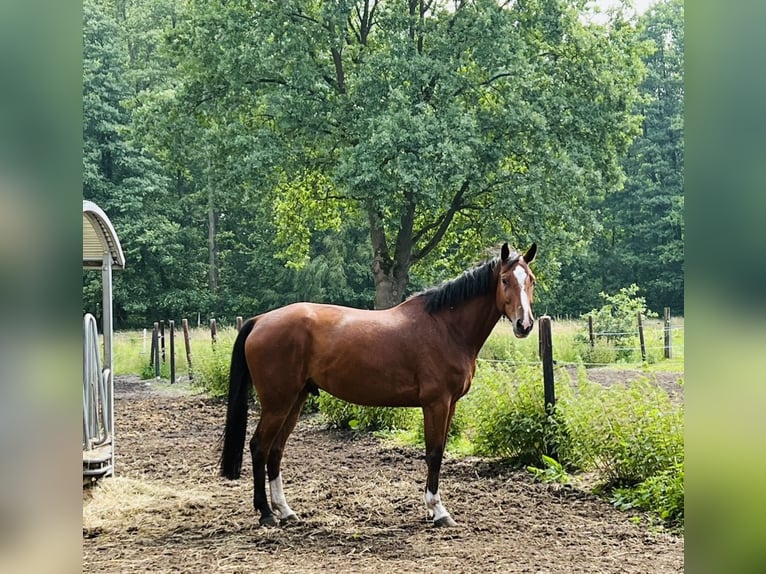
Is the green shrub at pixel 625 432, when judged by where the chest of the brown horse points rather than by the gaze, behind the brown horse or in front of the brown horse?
in front

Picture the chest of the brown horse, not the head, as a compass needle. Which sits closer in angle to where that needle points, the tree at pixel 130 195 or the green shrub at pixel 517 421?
the green shrub

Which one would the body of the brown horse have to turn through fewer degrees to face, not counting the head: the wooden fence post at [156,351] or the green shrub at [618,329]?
the green shrub

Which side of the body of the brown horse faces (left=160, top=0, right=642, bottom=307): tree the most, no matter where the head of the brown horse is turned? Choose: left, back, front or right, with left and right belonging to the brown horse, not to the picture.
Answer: left

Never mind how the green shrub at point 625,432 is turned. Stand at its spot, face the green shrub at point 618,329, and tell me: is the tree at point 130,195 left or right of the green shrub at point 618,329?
left

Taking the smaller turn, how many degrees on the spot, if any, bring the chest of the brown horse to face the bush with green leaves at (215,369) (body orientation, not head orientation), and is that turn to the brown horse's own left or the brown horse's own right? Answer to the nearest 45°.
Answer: approximately 90° to the brown horse's own left

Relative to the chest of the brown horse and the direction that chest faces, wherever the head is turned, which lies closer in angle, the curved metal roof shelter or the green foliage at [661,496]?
the green foliage

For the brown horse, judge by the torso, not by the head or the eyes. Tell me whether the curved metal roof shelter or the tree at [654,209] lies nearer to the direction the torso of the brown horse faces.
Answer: the tree

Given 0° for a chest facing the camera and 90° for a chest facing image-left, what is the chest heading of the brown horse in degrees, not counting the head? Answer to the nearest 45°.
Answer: approximately 270°

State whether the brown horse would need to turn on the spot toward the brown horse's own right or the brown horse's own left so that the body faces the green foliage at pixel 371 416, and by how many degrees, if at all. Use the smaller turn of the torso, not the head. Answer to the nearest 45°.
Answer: approximately 90° to the brown horse's own left
